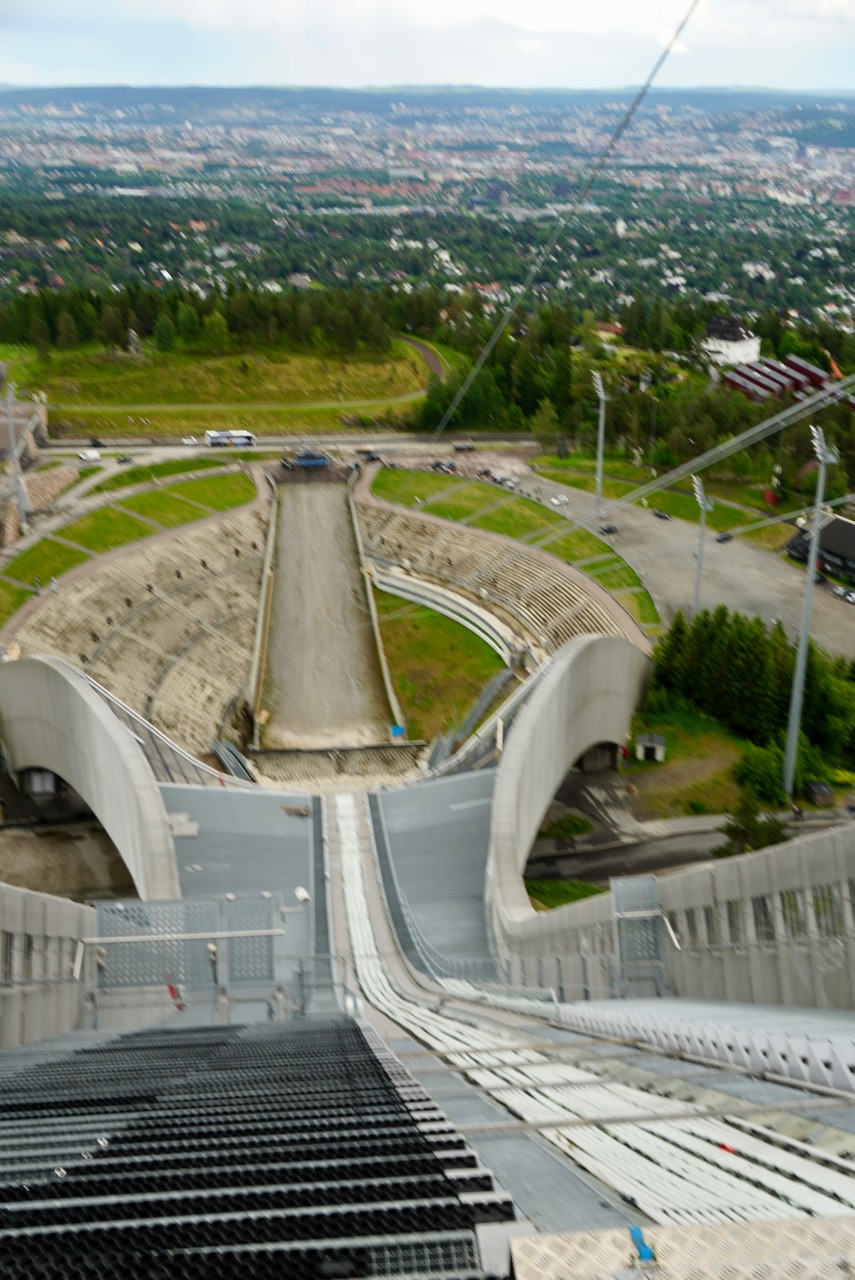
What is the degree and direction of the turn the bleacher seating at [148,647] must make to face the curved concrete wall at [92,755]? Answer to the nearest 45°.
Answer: approximately 45° to its right

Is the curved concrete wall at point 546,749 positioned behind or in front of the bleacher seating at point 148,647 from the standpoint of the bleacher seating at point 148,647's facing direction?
in front

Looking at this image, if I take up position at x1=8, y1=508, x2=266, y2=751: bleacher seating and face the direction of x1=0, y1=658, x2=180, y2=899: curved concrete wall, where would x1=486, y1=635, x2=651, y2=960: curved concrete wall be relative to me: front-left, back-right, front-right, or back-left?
front-left

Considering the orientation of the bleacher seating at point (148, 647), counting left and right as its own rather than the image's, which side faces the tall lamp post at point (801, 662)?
front

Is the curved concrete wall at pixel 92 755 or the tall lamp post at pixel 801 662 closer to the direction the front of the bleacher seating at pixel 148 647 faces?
the tall lamp post
